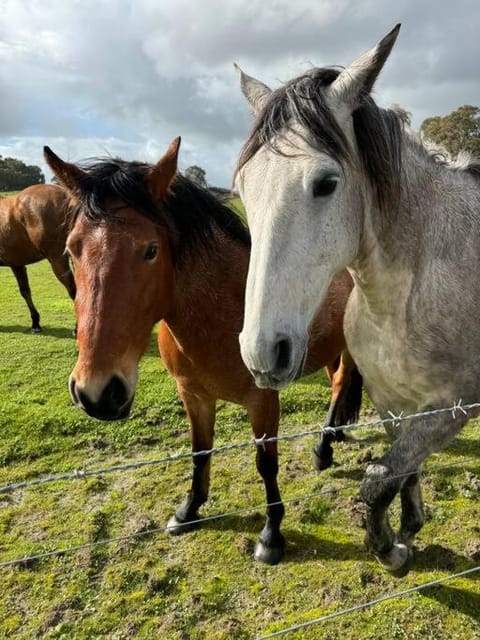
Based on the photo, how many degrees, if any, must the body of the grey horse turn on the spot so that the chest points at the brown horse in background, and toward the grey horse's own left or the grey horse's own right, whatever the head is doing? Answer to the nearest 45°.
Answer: approximately 90° to the grey horse's own right

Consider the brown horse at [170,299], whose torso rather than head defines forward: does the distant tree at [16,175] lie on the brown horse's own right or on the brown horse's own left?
on the brown horse's own right

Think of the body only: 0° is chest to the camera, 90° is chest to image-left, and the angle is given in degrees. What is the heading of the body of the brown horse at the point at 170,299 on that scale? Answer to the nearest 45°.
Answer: approximately 45°
